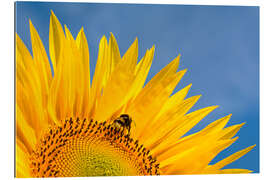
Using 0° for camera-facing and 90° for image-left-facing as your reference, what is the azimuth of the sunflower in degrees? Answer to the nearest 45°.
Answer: approximately 0°
